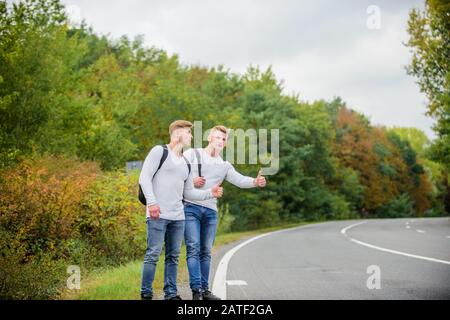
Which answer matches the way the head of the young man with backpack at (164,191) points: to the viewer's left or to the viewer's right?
to the viewer's right

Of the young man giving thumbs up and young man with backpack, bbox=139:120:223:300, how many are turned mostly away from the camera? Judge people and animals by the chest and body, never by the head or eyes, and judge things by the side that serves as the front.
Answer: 0

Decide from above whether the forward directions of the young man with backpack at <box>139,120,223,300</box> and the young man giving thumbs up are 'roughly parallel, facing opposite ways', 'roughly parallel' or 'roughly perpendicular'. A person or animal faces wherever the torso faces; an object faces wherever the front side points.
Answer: roughly parallel

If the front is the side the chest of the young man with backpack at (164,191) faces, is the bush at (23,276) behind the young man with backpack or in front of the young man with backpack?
behind

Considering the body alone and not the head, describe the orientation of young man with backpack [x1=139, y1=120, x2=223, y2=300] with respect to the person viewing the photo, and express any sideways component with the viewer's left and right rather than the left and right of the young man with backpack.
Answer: facing the viewer and to the right of the viewer

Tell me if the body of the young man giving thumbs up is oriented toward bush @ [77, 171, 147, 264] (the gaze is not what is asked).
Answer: no

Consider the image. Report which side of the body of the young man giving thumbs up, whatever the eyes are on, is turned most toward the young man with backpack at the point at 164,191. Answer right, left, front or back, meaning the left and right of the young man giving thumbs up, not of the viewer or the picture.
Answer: right

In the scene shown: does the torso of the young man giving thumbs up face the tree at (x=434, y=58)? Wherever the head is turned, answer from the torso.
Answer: no

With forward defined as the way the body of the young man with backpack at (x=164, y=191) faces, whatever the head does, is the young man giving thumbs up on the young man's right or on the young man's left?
on the young man's left

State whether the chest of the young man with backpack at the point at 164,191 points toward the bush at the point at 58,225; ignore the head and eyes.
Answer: no
